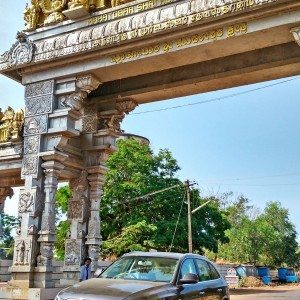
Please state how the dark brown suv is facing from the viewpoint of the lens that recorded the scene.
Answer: facing the viewer and to the left of the viewer

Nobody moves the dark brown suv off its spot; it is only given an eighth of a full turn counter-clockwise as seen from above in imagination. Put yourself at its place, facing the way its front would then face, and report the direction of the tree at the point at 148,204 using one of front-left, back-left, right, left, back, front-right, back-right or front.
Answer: back
